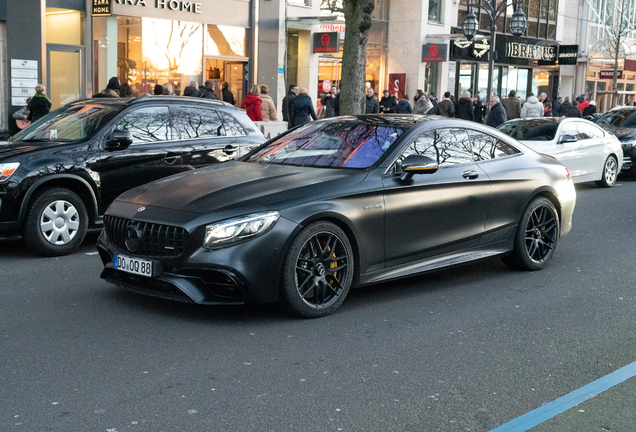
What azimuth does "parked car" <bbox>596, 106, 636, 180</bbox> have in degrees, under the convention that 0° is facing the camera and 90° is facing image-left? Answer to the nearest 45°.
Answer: approximately 45°

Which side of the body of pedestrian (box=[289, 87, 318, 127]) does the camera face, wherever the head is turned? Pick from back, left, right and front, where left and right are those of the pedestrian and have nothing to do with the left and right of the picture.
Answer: back

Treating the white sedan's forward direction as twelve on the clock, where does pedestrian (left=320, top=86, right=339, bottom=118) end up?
The pedestrian is roughly at 3 o'clock from the white sedan.

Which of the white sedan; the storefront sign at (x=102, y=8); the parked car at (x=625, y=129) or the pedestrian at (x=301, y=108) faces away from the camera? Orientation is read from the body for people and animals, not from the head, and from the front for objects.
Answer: the pedestrian

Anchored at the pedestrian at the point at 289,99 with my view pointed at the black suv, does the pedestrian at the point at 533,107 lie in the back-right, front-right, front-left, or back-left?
back-left

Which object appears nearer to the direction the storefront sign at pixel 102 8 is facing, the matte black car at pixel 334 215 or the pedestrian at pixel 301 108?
the matte black car

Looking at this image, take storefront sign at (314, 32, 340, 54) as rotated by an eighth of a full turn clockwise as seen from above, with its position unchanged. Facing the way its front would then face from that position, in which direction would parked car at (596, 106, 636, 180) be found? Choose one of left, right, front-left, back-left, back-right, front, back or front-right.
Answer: left

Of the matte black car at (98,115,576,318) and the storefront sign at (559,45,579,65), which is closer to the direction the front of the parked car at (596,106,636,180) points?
the matte black car

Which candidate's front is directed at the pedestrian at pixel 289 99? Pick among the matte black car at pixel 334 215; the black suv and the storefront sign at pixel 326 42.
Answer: the storefront sign

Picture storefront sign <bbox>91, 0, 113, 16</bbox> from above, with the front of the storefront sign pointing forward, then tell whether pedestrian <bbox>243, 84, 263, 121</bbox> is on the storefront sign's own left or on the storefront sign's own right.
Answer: on the storefront sign's own left

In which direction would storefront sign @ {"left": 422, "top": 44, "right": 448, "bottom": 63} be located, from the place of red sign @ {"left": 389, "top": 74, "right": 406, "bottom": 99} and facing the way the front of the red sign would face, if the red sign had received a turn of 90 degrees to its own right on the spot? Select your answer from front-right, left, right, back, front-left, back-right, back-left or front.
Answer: back
